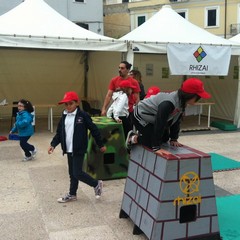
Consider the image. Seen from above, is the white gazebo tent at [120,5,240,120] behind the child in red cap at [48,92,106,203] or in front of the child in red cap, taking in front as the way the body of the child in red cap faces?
behind

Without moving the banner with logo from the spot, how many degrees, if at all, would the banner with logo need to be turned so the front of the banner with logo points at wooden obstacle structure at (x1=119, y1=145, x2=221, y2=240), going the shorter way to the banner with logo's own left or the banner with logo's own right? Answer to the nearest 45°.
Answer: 0° — it already faces it

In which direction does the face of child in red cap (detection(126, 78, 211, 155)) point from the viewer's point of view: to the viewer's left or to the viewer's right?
to the viewer's right

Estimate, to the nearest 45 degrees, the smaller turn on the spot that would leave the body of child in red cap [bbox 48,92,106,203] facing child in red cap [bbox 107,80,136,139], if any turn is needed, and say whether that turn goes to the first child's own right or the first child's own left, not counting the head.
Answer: approximately 180°

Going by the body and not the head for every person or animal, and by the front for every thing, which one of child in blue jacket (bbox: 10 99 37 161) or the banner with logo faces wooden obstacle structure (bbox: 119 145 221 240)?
the banner with logo

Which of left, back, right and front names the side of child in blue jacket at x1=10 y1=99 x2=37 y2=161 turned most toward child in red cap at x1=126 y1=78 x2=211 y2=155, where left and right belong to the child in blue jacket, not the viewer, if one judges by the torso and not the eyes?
left

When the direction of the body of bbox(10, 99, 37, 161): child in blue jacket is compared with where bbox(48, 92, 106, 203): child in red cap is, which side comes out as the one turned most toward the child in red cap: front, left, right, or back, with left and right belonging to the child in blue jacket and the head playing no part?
left
